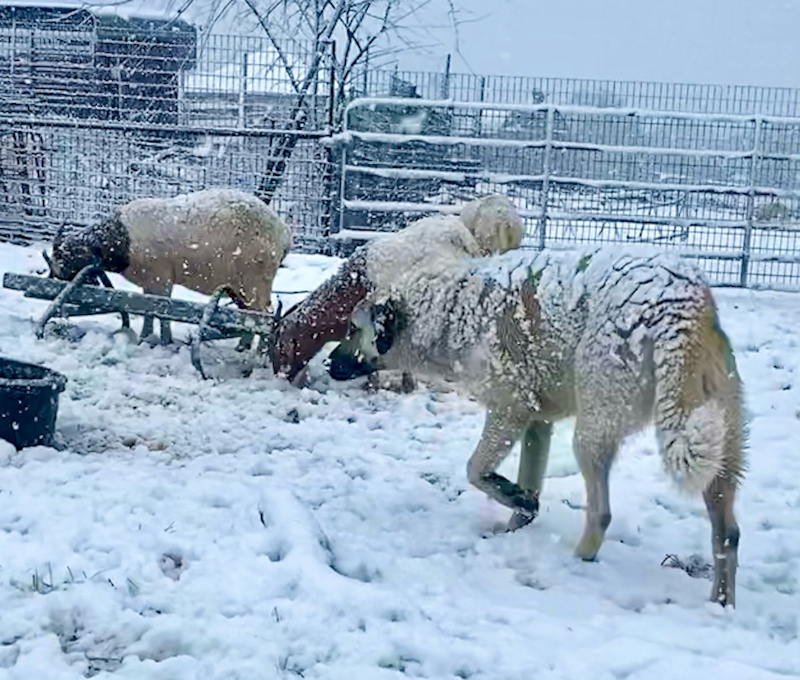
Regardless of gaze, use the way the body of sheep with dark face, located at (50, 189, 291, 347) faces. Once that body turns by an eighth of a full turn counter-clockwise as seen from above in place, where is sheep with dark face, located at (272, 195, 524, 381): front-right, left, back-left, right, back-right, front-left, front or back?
left

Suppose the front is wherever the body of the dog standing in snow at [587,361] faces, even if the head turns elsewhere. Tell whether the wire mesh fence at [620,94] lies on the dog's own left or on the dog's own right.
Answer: on the dog's own right

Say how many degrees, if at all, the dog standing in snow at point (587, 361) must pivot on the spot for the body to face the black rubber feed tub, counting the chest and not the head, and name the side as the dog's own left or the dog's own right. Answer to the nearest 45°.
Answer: approximately 45° to the dog's own left

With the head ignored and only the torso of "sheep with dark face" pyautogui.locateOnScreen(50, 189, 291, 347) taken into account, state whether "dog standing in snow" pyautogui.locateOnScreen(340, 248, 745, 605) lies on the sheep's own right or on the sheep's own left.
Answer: on the sheep's own left

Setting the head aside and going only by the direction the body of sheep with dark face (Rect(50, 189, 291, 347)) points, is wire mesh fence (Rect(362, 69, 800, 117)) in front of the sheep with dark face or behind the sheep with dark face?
behind

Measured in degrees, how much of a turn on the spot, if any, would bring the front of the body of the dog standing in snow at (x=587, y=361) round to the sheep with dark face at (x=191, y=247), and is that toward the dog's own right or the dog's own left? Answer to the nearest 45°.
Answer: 0° — it already faces it

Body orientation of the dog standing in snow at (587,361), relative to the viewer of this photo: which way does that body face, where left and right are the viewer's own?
facing away from the viewer and to the left of the viewer

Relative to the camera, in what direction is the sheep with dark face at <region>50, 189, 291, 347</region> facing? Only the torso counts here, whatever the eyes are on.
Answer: to the viewer's left

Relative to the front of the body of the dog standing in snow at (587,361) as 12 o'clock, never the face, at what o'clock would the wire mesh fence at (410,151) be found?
The wire mesh fence is roughly at 1 o'clock from the dog standing in snow.

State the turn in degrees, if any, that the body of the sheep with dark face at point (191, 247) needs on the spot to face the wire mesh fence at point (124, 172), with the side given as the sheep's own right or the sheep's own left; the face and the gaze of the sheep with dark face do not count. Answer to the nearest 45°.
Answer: approximately 90° to the sheep's own right
